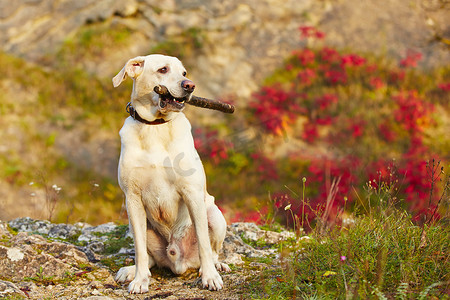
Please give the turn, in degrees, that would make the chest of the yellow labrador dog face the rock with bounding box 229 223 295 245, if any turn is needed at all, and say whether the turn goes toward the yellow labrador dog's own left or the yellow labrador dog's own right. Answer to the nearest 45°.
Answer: approximately 135° to the yellow labrador dog's own left

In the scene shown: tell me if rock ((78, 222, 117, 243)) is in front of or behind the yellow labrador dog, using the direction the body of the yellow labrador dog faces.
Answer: behind

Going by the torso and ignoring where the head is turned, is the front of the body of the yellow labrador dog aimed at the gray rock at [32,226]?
no

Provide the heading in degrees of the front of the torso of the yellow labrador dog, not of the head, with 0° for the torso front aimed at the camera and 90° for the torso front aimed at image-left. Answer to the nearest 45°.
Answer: approximately 0°

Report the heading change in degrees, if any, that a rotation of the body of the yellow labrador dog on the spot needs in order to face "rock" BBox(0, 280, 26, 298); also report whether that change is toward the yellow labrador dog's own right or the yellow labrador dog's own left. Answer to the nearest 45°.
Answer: approximately 45° to the yellow labrador dog's own right
